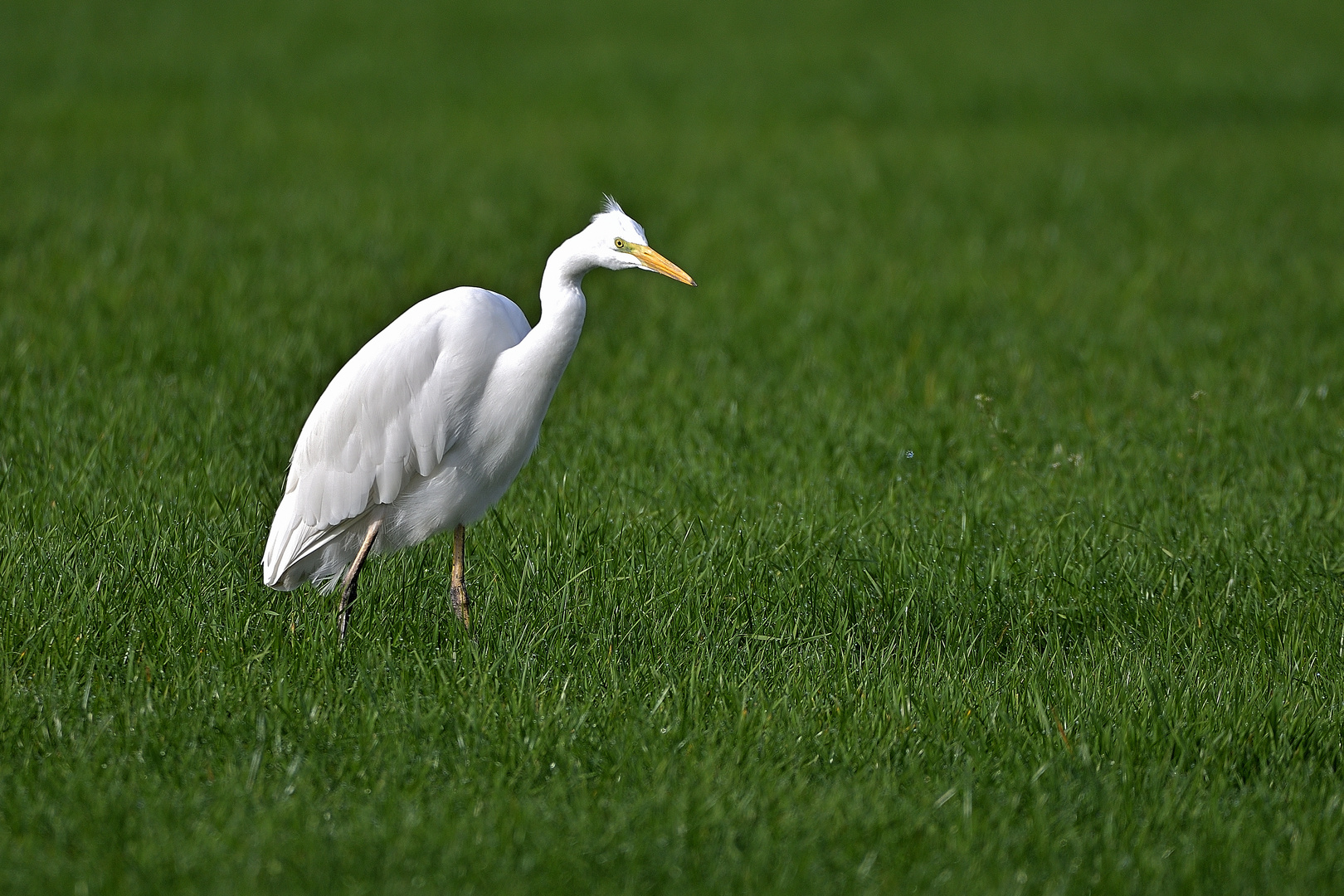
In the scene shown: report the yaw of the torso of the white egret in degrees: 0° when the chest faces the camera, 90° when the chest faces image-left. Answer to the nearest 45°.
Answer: approximately 270°
